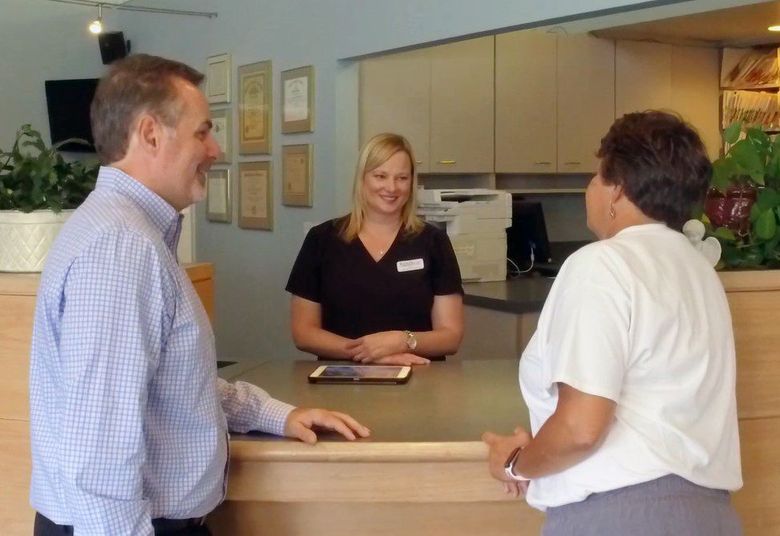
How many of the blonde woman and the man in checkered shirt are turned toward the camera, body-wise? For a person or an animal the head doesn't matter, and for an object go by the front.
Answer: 1

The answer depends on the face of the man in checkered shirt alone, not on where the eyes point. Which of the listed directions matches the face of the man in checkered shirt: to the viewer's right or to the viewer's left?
to the viewer's right

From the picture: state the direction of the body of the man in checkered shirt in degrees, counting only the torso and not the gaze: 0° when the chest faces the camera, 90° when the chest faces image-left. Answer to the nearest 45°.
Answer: approximately 270°

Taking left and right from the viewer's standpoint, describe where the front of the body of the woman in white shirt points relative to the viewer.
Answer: facing away from the viewer and to the left of the viewer

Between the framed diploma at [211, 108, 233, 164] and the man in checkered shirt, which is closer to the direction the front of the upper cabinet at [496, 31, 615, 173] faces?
the man in checkered shirt
